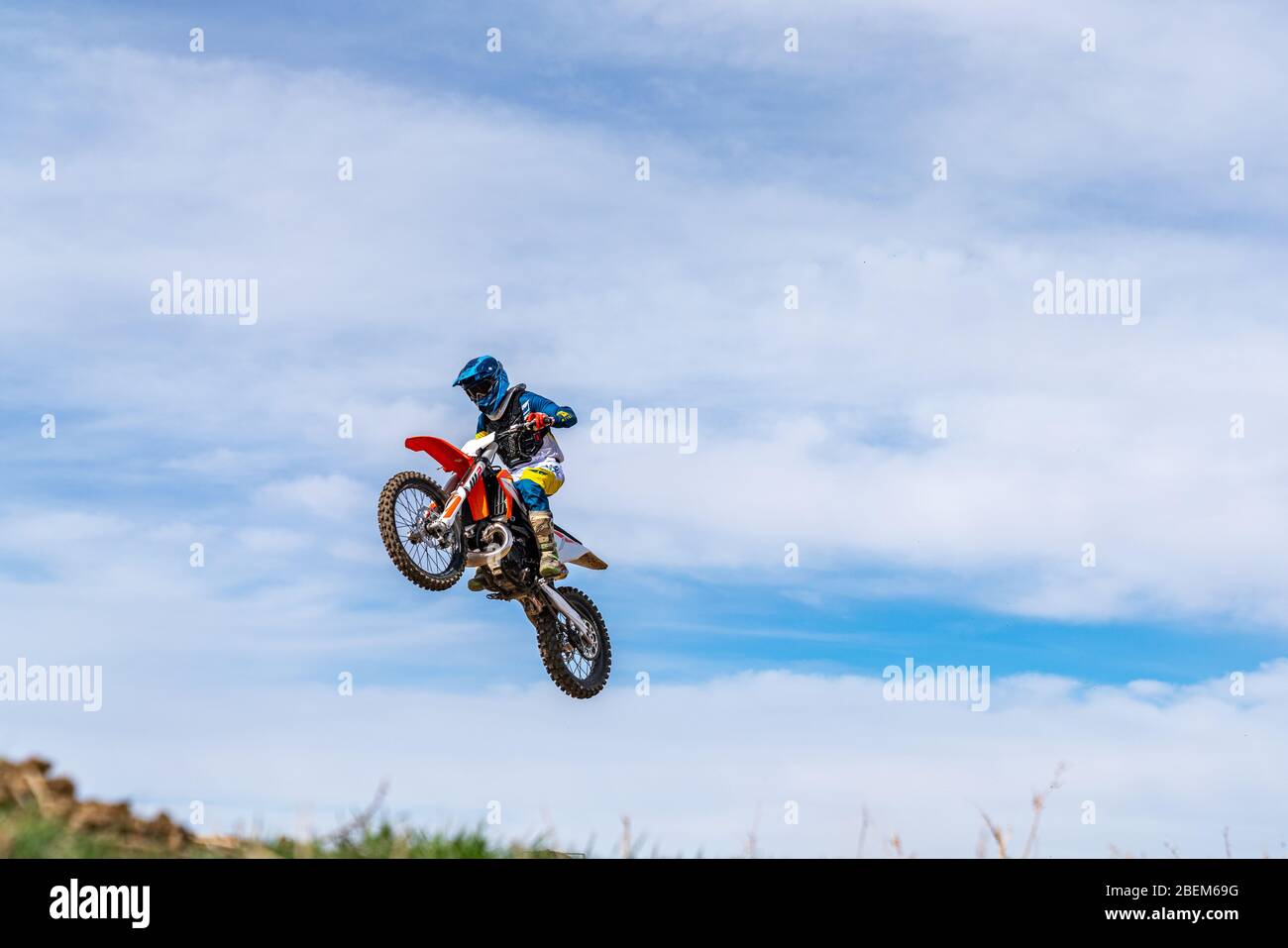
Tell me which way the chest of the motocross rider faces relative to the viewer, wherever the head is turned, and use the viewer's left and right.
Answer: facing the viewer and to the left of the viewer
